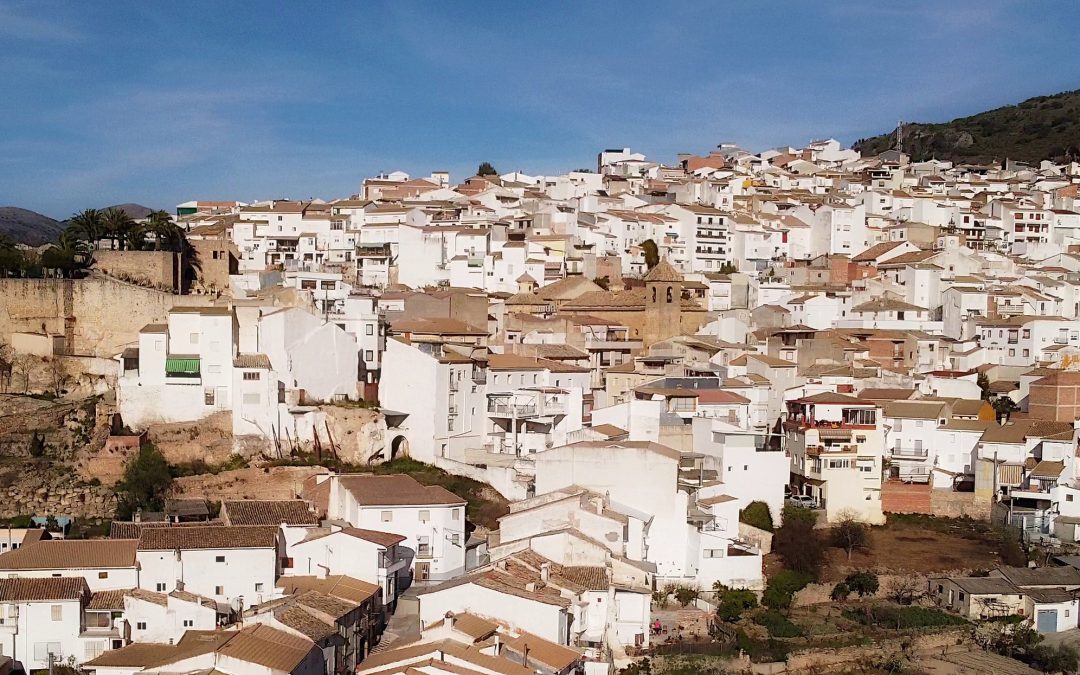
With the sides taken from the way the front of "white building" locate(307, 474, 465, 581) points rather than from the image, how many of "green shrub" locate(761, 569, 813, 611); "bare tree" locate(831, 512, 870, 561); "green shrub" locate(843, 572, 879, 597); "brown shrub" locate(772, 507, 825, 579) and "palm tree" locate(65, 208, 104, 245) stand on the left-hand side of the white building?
4

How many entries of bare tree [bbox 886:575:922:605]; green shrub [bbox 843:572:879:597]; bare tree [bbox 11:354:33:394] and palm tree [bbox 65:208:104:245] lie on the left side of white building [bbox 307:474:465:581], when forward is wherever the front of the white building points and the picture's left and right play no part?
2

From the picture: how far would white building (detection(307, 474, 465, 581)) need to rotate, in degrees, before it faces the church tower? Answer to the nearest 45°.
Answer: approximately 135° to its left

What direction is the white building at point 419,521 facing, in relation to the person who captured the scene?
facing the viewer

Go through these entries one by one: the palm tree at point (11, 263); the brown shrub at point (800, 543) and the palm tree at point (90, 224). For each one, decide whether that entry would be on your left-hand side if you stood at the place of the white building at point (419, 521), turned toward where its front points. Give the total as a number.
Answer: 1

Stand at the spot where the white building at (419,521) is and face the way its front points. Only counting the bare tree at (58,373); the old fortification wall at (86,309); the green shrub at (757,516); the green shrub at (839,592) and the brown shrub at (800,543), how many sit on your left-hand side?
3

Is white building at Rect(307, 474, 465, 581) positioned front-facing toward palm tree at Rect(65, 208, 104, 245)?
no

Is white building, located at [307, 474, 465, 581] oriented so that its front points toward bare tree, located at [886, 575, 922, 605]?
no

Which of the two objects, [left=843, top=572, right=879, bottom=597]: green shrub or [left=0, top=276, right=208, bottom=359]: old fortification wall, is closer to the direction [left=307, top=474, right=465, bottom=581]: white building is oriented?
the green shrub

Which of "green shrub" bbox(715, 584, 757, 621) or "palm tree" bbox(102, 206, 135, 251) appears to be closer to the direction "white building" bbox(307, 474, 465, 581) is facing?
the green shrub

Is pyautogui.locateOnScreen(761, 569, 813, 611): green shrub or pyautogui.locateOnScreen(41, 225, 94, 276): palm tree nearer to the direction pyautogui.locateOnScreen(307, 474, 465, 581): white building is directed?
the green shrub

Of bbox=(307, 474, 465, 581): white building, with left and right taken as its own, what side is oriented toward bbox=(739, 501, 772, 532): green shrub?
left

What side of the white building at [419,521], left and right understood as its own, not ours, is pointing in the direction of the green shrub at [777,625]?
left

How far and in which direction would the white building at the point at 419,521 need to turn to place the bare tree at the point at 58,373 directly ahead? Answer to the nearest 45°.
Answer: approximately 135° to its right

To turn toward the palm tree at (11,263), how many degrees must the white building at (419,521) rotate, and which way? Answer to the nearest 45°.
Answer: approximately 135° to its right

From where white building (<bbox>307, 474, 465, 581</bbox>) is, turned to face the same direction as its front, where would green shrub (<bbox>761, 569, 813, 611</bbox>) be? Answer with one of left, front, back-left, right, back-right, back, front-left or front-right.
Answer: left

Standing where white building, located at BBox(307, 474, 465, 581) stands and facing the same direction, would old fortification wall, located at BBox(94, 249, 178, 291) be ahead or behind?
behind
